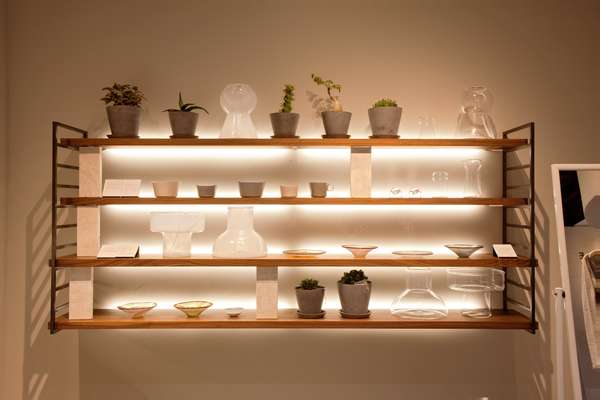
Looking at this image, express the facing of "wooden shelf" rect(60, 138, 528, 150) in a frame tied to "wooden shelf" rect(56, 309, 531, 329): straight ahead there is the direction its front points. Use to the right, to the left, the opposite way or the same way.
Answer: the same way

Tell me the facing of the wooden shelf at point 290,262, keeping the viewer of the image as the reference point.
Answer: facing the viewer

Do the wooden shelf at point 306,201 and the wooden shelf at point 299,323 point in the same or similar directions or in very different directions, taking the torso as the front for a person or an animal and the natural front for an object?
same or similar directions

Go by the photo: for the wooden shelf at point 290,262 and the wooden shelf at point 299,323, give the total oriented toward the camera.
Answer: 2

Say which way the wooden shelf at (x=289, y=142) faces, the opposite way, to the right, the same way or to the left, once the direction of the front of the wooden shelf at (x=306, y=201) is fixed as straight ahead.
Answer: the same way

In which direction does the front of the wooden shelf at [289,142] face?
toward the camera

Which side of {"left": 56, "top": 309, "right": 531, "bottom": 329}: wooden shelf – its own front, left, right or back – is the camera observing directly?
front

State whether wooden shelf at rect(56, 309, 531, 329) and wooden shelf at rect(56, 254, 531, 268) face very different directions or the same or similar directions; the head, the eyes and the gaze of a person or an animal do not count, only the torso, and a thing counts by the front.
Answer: same or similar directions

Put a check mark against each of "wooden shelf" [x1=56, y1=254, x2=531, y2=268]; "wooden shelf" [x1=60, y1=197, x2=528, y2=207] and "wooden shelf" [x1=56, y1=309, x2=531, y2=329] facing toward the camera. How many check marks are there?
3
